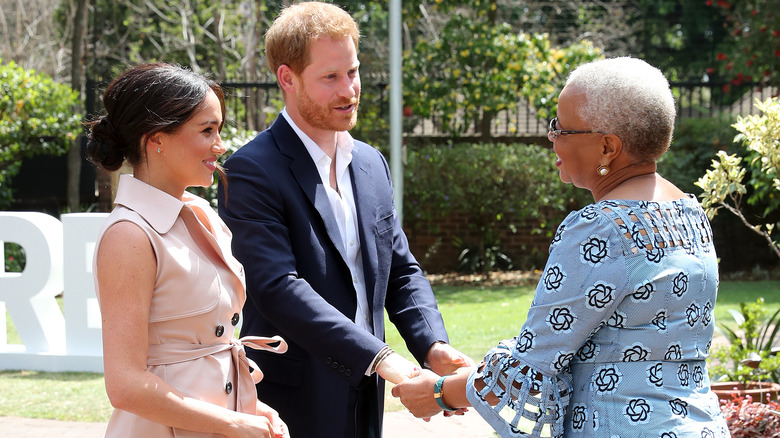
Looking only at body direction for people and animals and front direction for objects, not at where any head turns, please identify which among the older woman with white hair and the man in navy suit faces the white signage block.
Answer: the older woman with white hair

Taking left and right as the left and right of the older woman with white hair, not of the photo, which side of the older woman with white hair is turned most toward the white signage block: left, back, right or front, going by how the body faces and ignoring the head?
front

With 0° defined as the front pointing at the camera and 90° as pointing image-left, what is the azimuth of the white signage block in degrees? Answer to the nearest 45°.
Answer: approximately 0°

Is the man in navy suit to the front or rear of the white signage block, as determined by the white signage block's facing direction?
to the front

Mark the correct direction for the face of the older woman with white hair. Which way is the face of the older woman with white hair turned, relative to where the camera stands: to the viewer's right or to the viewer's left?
to the viewer's left

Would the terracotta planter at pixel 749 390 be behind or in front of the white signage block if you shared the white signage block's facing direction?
in front

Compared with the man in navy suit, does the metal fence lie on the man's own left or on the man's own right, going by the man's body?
on the man's own left

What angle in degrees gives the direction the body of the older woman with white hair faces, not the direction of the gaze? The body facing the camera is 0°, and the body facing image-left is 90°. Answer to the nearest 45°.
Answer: approximately 135°

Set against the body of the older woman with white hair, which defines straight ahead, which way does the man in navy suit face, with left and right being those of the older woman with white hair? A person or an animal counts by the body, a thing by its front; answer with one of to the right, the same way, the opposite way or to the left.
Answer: the opposite way

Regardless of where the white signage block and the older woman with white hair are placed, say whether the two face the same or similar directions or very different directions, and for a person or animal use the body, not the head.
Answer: very different directions

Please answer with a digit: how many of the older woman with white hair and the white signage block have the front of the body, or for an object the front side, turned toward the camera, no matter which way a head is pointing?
1

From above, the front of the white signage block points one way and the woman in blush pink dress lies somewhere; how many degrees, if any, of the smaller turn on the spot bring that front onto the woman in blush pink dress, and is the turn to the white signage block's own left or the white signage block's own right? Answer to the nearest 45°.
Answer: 0° — it already faces them
